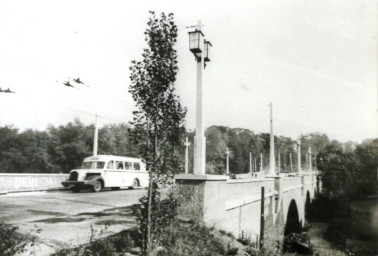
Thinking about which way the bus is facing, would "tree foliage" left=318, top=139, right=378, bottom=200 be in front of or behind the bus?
behind

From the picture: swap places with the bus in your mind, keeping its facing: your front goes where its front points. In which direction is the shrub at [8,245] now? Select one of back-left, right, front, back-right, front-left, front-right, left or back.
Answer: front-left

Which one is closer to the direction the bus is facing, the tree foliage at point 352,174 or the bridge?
the bridge

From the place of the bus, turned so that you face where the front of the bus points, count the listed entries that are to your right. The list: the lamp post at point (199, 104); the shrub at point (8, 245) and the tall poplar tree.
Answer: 0

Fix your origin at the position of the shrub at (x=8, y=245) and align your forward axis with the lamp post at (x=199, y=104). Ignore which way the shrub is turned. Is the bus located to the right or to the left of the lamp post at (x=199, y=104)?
left

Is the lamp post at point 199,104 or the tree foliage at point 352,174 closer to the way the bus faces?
the lamp post

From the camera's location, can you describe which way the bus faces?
facing the viewer and to the left of the viewer

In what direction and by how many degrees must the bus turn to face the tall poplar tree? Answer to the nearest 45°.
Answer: approximately 45° to its left

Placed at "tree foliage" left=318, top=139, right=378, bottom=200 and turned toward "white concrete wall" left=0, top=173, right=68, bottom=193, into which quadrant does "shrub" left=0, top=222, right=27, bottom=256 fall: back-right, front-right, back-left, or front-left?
front-left

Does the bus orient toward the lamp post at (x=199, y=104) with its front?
no
